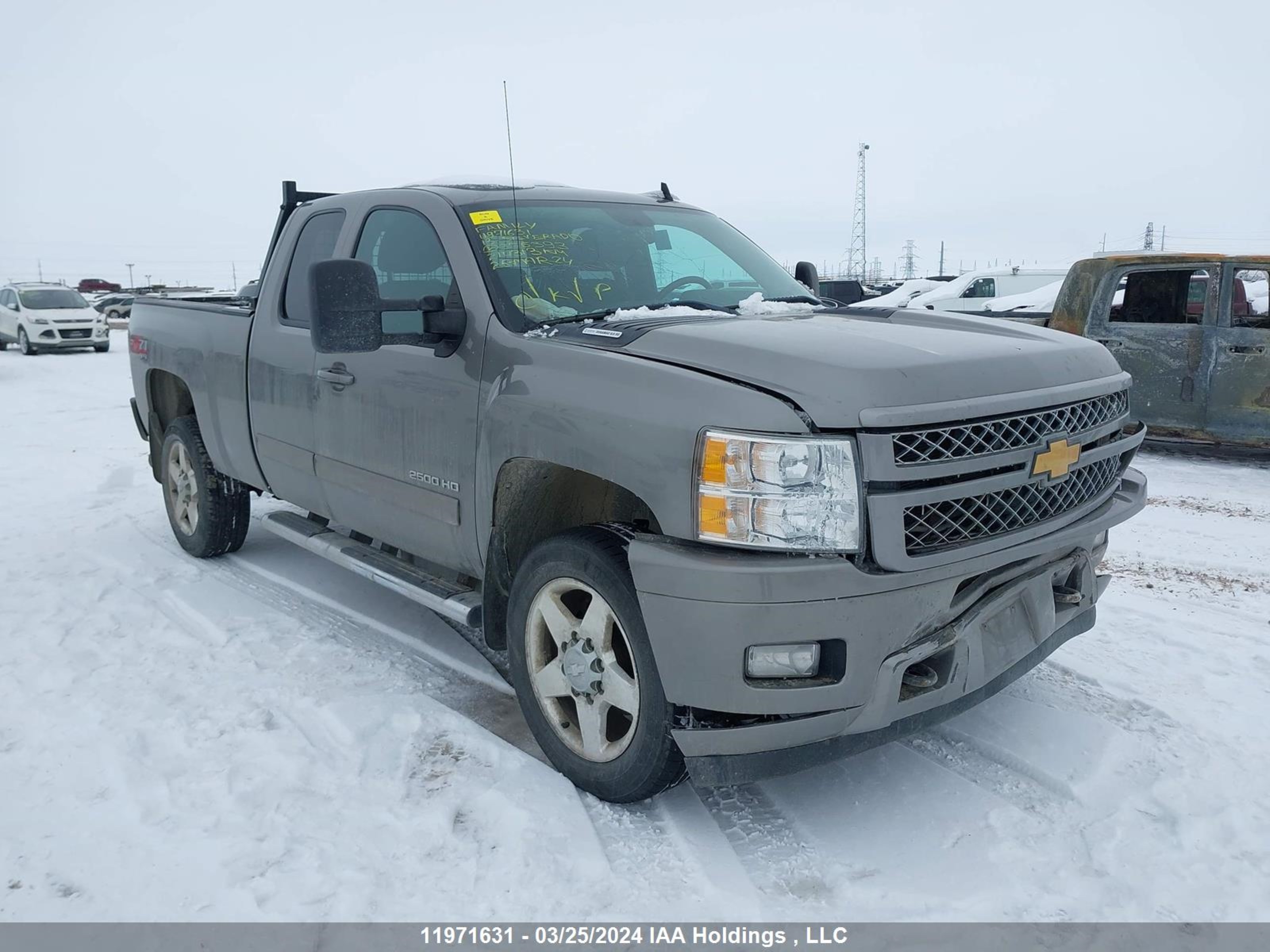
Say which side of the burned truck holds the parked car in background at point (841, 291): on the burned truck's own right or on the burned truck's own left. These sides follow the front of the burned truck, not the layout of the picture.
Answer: on the burned truck's own right

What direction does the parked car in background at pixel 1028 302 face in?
to the viewer's left

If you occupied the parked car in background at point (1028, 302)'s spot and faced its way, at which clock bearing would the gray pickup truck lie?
The gray pickup truck is roughly at 9 o'clock from the parked car in background.

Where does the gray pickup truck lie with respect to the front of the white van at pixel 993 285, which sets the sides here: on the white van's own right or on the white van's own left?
on the white van's own left
